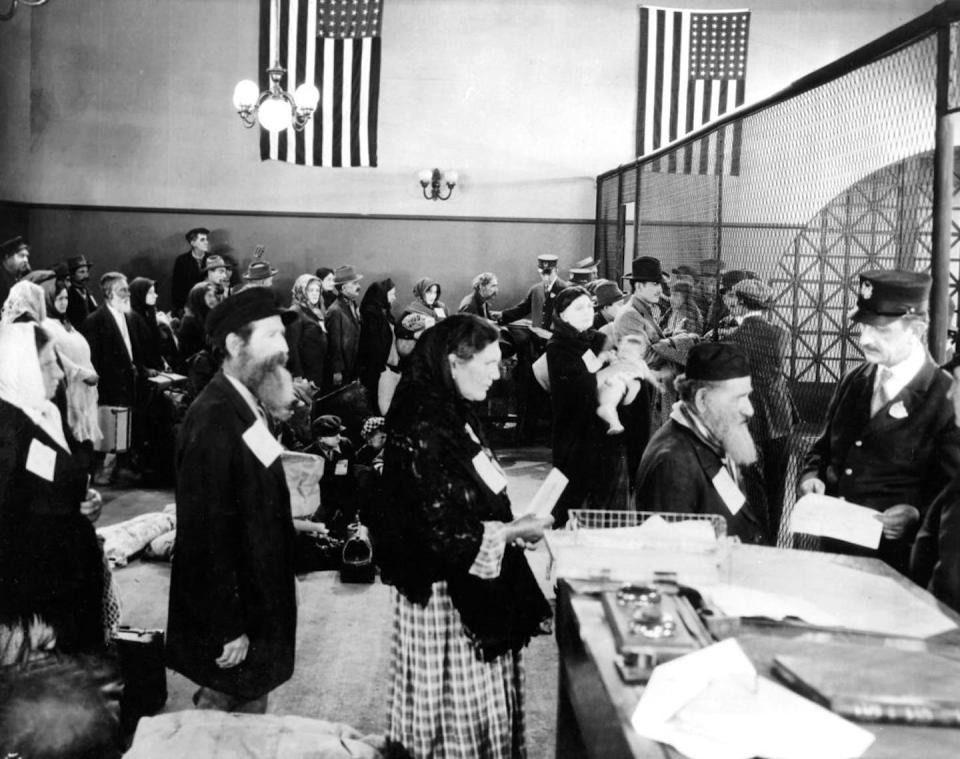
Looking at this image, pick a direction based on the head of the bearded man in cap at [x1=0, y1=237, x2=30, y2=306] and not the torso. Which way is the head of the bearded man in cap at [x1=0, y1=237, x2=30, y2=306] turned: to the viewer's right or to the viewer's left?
to the viewer's right

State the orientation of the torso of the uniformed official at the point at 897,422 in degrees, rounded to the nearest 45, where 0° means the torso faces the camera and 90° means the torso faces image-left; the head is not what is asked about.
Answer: approximately 45°

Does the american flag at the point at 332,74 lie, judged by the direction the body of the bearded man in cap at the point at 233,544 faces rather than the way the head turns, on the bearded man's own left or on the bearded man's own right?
on the bearded man's own left

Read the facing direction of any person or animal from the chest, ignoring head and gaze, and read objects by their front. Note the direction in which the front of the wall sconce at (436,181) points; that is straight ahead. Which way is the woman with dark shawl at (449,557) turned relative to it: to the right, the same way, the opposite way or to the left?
to the left

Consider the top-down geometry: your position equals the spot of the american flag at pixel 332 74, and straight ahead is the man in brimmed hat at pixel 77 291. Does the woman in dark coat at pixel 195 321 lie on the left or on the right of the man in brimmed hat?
left

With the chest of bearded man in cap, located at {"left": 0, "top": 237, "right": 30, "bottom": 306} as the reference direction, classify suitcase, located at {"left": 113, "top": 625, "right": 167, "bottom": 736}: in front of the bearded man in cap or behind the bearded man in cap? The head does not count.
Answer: in front

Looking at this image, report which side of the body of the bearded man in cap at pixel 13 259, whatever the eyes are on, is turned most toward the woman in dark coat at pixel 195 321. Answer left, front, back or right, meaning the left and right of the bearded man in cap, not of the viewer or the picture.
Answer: front

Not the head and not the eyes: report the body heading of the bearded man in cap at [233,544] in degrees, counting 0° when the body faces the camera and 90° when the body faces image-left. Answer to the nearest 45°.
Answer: approximately 270°

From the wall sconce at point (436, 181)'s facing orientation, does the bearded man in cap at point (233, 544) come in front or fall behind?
in front

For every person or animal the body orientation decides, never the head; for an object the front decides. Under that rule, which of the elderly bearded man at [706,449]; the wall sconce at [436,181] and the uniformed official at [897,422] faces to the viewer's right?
the elderly bearded man

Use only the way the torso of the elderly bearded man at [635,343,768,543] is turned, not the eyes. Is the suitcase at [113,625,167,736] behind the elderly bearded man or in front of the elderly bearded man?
behind

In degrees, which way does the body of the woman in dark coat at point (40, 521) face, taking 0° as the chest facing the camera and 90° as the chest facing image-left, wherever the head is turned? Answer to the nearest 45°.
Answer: approximately 270°

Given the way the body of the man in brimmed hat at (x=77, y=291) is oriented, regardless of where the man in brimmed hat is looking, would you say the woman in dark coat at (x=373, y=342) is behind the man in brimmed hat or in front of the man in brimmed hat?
in front

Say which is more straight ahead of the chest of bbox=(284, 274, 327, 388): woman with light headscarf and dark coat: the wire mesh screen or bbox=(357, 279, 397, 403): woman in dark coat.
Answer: the wire mesh screen

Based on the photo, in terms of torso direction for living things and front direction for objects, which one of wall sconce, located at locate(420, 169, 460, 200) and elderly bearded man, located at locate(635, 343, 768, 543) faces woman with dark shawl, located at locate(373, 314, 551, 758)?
the wall sconce

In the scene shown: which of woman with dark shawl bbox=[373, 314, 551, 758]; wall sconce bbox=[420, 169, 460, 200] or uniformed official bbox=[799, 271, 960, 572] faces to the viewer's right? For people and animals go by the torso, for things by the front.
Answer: the woman with dark shawl

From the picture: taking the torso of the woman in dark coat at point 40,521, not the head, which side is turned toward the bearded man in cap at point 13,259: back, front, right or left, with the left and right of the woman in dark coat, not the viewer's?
left
